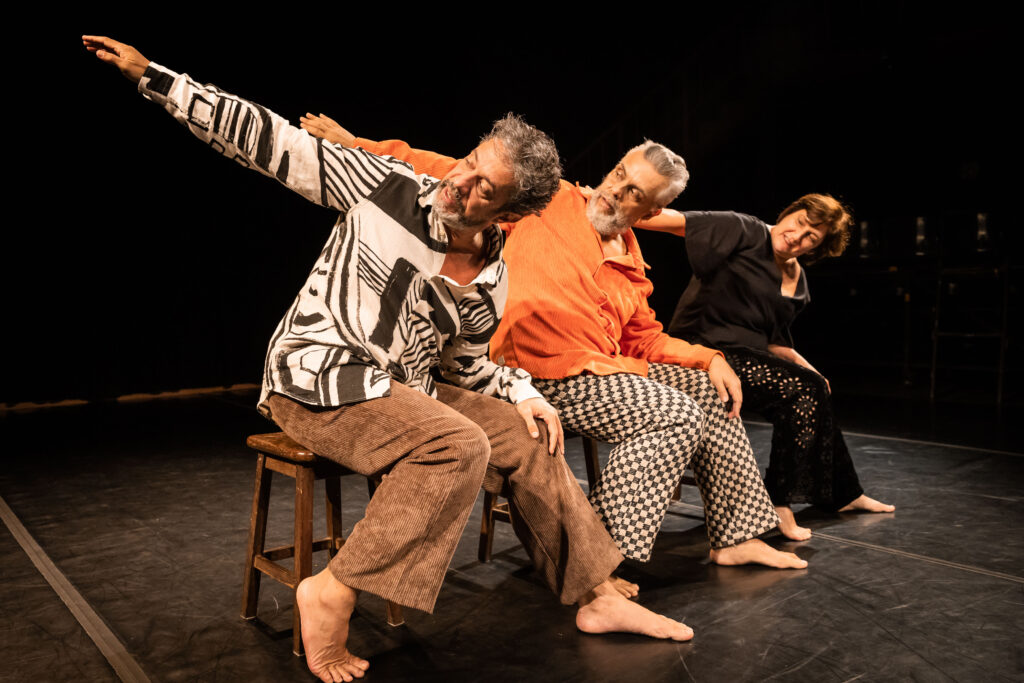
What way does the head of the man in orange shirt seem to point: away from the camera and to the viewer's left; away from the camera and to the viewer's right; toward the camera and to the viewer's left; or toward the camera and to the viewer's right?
toward the camera and to the viewer's left

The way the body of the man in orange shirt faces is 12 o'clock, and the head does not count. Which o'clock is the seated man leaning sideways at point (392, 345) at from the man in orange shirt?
The seated man leaning sideways is roughly at 3 o'clock from the man in orange shirt.

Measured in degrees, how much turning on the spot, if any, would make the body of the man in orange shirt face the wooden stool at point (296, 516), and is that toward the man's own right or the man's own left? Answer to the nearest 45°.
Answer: approximately 90° to the man's own right

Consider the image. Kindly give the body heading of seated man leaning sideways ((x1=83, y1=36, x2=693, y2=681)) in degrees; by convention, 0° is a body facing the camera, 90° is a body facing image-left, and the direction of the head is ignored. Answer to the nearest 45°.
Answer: approximately 315°

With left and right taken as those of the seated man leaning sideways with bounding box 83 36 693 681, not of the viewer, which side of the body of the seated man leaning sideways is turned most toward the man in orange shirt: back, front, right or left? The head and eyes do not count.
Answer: left

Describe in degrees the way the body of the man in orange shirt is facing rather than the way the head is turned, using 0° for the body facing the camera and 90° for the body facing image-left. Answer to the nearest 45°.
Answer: approximately 315°

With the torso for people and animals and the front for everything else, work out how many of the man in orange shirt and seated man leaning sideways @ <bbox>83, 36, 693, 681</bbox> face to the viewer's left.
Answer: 0
